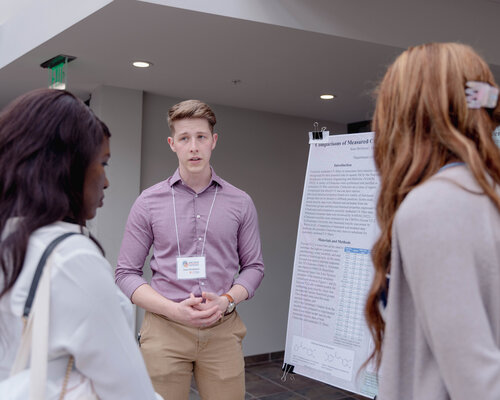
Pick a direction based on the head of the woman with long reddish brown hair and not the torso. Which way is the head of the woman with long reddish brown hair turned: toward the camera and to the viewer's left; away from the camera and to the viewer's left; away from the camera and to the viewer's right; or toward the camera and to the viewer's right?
away from the camera and to the viewer's left

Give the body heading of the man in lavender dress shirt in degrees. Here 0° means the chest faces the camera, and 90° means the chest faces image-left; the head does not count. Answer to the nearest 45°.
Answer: approximately 0°

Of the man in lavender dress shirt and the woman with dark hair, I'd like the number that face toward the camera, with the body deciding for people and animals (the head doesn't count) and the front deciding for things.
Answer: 1

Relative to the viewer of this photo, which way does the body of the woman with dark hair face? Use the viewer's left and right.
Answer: facing away from the viewer and to the right of the viewer

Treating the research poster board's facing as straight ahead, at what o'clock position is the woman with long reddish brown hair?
The woman with long reddish brown hair is roughly at 10 o'clock from the research poster board.

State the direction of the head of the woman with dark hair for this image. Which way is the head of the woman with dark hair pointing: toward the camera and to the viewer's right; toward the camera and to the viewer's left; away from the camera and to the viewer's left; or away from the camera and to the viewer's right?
away from the camera and to the viewer's right
